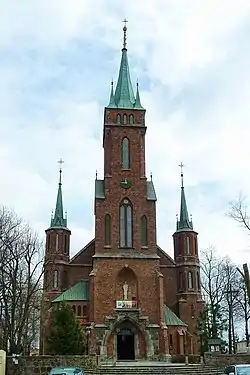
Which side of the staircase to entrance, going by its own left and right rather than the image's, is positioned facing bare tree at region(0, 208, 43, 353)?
right

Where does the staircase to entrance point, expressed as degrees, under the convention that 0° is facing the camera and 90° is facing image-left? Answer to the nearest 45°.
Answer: approximately 0°
